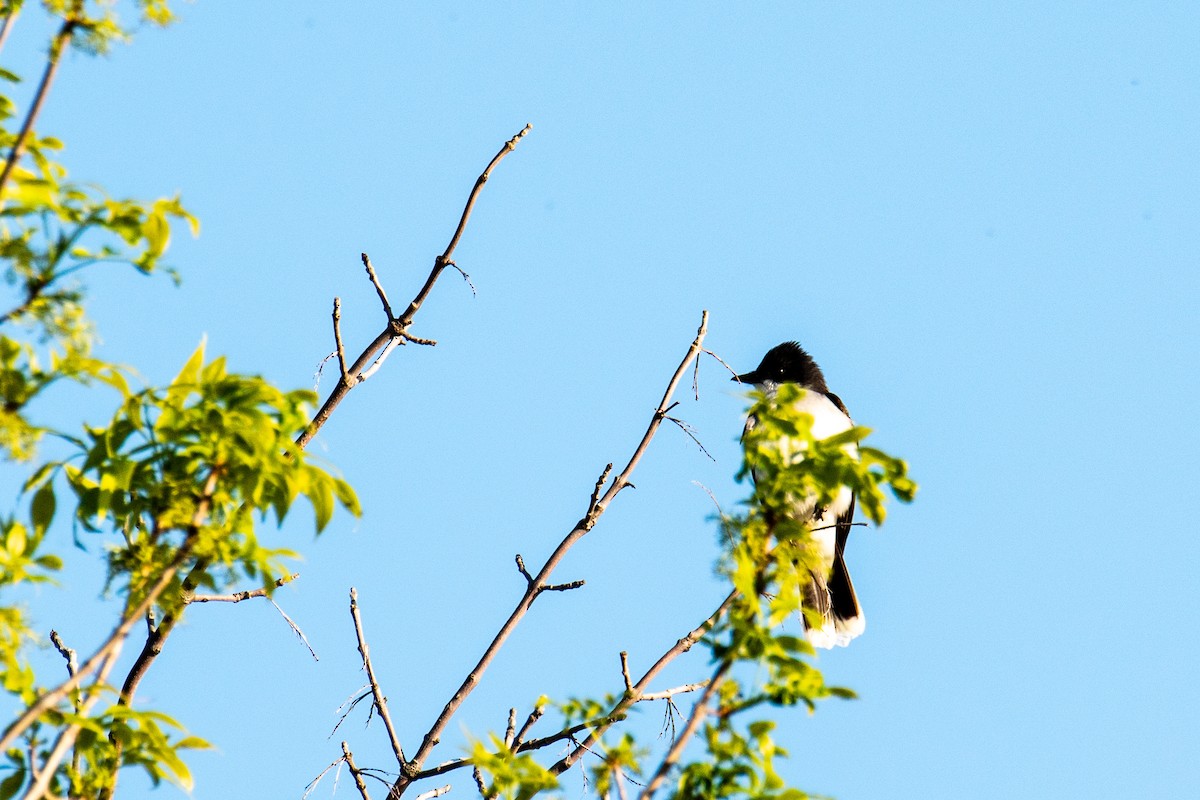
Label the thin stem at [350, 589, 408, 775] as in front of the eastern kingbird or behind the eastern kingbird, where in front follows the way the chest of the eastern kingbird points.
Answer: in front

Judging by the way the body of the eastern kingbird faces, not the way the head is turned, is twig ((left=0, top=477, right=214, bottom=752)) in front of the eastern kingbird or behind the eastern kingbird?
in front

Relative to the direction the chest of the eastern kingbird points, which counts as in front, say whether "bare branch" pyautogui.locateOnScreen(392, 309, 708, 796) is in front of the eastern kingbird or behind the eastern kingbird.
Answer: in front

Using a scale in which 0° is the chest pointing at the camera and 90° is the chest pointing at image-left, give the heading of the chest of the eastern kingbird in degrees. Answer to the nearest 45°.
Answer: approximately 45°
